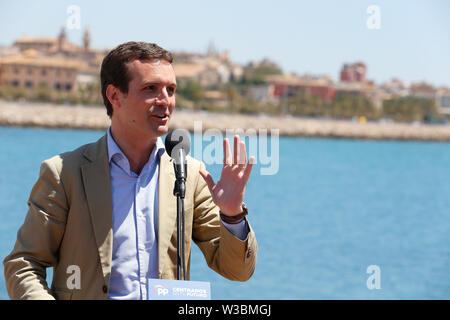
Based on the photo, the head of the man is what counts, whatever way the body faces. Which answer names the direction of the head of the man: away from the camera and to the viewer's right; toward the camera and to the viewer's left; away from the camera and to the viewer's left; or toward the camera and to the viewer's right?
toward the camera and to the viewer's right

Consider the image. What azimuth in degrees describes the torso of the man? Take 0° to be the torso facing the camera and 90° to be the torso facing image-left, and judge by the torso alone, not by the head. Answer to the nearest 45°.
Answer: approximately 315°
